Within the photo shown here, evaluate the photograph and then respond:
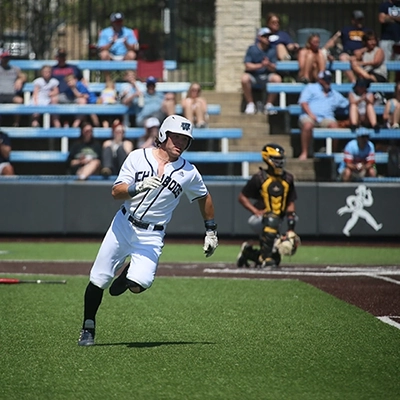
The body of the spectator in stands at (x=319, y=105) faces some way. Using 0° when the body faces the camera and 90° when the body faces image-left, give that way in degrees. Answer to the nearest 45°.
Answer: approximately 0°

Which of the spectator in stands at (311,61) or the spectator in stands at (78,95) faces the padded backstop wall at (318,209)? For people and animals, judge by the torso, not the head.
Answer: the spectator in stands at (311,61)

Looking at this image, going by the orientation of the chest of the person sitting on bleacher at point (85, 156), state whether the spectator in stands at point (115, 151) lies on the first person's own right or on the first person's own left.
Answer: on the first person's own left

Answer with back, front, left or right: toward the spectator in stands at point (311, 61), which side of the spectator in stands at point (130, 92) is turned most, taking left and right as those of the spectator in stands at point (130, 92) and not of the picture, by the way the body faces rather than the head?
left

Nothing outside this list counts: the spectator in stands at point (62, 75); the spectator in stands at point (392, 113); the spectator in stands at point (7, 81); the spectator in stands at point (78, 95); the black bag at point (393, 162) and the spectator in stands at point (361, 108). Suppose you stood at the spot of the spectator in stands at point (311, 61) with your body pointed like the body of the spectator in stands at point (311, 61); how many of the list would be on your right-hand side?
3

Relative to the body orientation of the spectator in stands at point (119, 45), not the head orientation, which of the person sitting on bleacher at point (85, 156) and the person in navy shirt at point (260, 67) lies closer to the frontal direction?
the person sitting on bleacher

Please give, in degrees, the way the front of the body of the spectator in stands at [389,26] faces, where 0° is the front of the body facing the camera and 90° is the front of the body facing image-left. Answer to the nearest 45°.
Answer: approximately 0°

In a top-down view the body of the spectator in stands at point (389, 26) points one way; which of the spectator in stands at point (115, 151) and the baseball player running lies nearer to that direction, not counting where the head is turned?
the baseball player running

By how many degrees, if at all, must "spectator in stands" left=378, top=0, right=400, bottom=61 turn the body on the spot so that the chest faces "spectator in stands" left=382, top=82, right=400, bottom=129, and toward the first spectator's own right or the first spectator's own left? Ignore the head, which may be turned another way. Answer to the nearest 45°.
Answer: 0° — they already face them

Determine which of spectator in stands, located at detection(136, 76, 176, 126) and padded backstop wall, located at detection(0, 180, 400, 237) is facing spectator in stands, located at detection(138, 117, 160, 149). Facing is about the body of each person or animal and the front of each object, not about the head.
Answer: spectator in stands, located at detection(136, 76, 176, 126)
